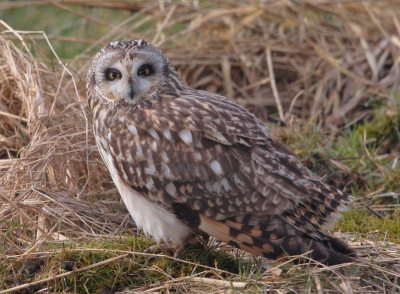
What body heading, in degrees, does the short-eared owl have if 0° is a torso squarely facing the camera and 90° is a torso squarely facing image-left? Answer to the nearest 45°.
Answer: approximately 90°
